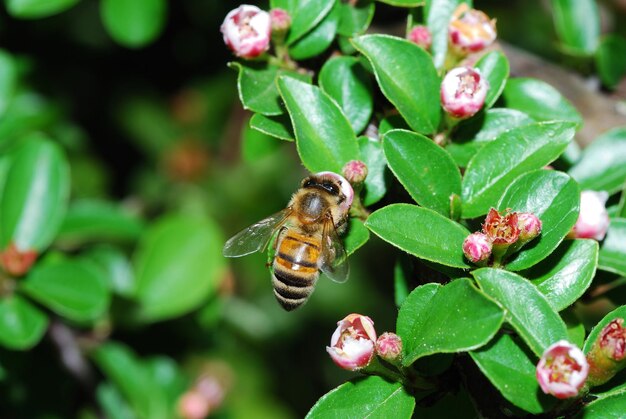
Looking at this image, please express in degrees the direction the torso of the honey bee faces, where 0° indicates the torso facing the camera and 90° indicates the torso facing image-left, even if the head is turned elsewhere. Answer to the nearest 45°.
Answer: approximately 180°
